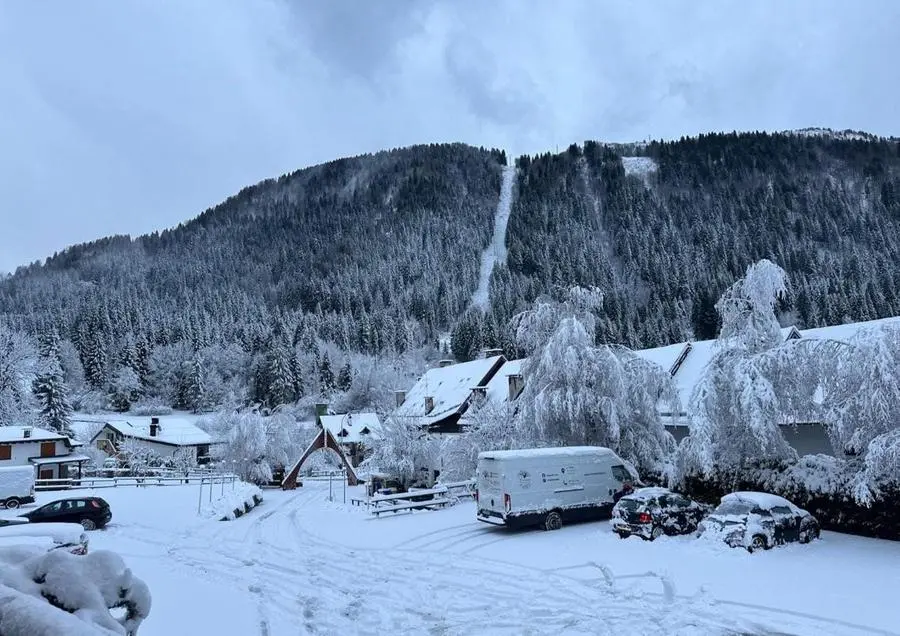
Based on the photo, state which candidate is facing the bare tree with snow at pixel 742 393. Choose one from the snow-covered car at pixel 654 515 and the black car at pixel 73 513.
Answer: the snow-covered car

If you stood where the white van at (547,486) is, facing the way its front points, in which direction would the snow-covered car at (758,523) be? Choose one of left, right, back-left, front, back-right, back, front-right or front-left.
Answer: right

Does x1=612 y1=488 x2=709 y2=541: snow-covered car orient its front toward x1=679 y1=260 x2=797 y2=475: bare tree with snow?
yes

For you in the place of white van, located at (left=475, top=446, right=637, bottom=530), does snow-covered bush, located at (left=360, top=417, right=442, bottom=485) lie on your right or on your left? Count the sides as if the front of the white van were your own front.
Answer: on your left

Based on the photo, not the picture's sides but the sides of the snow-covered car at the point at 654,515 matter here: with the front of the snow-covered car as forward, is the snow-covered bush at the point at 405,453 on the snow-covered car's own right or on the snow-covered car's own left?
on the snow-covered car's own left

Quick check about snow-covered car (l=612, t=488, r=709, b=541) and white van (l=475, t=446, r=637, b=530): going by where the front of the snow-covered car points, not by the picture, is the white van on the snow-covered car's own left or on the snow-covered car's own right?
on the snow-covered car's own left

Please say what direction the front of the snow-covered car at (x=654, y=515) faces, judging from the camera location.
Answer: facing away from the viewer and to the right of the viewer

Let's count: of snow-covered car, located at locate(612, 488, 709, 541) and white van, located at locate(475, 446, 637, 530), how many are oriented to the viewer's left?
0

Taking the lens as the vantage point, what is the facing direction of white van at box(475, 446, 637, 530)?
facing away from the viewer and to the right of the viewer

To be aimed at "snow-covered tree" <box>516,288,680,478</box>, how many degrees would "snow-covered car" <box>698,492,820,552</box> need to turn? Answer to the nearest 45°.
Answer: approximately 90° to its left

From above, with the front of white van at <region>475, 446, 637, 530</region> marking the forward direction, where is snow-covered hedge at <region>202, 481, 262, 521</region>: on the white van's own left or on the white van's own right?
on the white van's own left

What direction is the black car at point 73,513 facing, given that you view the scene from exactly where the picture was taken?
facing away from the viewer and to the left of the viewer

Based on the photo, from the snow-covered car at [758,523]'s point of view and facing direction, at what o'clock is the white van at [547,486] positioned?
The white van is roughly at 8 o'clock from the snow-covered car.
